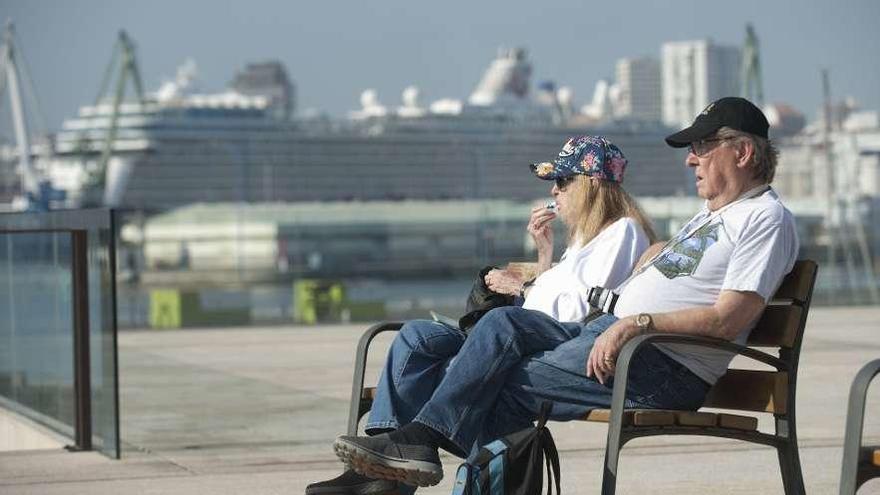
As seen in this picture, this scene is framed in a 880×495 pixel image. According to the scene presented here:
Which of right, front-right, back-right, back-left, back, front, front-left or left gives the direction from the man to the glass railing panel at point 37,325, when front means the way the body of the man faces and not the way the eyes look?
front-right

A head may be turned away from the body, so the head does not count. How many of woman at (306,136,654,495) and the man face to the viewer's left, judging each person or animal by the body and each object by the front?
2

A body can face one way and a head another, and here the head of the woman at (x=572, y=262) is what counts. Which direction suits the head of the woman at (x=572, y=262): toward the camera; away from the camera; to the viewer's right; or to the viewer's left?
to the viewer's left

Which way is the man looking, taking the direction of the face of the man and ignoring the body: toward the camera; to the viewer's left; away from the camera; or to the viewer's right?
to the viewer's left

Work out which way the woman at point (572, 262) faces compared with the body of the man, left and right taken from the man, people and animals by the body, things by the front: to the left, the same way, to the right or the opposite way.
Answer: the same way

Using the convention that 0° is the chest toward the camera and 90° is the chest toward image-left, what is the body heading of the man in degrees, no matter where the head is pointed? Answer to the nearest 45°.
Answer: approximately 90°

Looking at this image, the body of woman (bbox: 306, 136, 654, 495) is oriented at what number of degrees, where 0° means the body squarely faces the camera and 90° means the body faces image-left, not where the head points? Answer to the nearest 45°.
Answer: approximately 90°

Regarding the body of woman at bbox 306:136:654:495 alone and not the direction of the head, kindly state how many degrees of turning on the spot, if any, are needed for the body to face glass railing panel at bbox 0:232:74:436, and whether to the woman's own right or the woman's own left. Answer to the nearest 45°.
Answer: approximately 45° to the woman's own right

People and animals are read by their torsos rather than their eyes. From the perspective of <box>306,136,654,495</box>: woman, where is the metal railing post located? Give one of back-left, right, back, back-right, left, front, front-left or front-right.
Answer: front-right

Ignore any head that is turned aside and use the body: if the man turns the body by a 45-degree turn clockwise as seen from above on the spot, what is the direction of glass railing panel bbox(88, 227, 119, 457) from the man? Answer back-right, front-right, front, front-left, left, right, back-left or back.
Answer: front

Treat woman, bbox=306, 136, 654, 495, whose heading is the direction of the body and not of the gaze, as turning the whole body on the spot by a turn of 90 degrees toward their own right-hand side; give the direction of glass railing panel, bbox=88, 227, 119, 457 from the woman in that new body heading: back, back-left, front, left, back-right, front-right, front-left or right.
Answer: front-left
